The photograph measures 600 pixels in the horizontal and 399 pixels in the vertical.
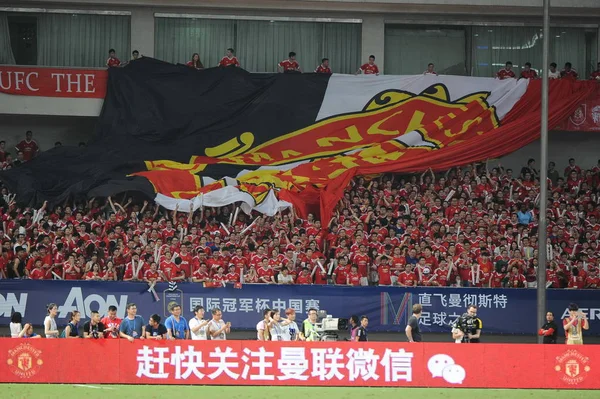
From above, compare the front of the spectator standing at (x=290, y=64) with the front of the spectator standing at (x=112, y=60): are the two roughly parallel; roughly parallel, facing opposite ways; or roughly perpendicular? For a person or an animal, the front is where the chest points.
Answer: roughly parallel

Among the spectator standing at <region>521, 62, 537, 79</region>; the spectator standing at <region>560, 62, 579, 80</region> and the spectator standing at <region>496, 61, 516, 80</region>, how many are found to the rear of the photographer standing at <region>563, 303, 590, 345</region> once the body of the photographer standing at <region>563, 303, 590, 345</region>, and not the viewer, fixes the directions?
3

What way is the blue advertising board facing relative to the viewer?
toward the camera

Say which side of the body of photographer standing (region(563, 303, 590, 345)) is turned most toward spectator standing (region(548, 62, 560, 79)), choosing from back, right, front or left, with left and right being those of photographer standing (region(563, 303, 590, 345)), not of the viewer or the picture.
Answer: back

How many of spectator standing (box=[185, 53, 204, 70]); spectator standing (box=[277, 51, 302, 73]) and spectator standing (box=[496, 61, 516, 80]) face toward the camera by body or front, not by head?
3

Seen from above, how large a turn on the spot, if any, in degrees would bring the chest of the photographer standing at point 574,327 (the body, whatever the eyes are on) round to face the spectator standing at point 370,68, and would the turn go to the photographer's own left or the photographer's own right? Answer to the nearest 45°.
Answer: approximately 135° to the photographer's own right

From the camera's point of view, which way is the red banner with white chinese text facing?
toward the camera

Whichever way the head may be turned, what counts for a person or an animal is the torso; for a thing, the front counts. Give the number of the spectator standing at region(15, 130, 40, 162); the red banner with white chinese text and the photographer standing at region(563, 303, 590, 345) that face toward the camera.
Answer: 3

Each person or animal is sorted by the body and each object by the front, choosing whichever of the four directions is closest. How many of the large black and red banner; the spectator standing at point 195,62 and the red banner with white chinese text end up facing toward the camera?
3

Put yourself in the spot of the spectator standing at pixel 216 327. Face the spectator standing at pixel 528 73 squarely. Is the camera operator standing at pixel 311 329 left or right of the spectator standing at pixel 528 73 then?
right

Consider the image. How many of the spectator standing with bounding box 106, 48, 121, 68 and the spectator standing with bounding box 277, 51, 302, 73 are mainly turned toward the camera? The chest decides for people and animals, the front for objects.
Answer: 2

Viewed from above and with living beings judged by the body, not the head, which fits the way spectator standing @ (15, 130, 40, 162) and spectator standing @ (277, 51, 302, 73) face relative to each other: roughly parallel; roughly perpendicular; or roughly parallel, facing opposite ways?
roughly parallel

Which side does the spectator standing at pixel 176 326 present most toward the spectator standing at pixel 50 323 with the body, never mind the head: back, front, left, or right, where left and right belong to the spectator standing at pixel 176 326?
right

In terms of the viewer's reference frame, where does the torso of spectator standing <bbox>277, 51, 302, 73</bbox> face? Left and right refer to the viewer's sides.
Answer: facing the viewer
